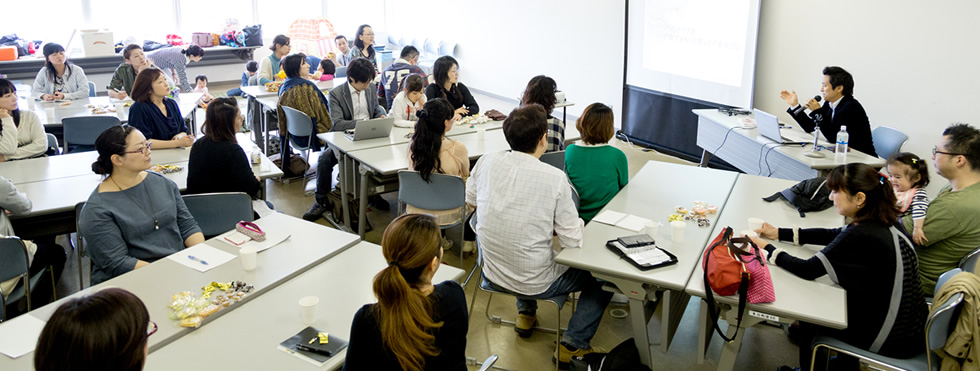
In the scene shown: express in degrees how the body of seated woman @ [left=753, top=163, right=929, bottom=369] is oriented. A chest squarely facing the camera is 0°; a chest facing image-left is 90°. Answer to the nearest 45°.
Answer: approximately 90°

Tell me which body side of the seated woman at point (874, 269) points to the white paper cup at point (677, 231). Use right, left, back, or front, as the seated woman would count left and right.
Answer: front

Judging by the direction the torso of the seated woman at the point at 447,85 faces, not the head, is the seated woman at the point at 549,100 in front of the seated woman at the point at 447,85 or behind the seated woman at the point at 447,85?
in front

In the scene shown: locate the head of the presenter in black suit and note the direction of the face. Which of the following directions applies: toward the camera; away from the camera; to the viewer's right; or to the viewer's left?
to the viewer's left

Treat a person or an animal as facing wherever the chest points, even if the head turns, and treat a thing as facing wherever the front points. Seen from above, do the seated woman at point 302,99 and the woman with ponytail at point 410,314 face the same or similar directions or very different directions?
same or similar directions

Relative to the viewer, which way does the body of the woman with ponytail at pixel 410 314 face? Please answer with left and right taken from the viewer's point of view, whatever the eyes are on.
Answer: facing away from the viewer and to the right of the viewer

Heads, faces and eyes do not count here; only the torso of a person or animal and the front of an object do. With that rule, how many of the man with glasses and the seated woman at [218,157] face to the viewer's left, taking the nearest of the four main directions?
1

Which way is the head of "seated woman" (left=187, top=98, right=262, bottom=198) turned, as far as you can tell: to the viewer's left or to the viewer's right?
to the viewer's right

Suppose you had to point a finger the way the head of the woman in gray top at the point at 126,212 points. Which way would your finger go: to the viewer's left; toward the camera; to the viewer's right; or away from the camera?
to the viewer's right

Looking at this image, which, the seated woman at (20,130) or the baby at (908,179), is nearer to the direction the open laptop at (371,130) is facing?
the seated woman

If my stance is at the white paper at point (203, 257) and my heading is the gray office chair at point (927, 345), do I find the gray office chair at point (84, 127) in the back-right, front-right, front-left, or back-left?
back-left

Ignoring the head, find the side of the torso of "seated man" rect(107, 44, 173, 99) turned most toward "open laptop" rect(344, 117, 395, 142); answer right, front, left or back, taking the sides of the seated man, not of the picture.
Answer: front

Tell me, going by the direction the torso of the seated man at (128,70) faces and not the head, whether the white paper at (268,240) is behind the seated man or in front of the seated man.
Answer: in front

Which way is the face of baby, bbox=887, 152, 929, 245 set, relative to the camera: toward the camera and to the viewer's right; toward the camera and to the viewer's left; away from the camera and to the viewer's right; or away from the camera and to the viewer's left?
toward the camera and to the viewer's left

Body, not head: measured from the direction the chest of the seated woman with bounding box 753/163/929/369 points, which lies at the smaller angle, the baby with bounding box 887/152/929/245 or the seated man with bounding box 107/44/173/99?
the seated man

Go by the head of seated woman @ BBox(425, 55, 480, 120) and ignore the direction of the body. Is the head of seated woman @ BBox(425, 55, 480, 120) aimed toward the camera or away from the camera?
toward the camera

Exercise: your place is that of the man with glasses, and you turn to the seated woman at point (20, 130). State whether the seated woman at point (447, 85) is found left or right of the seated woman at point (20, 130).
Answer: right

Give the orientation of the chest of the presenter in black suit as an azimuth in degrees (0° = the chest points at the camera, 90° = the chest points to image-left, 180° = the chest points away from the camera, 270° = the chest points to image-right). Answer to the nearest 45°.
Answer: approximately 45°

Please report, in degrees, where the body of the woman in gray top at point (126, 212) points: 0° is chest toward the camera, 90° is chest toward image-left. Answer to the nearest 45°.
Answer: approximately 315°
